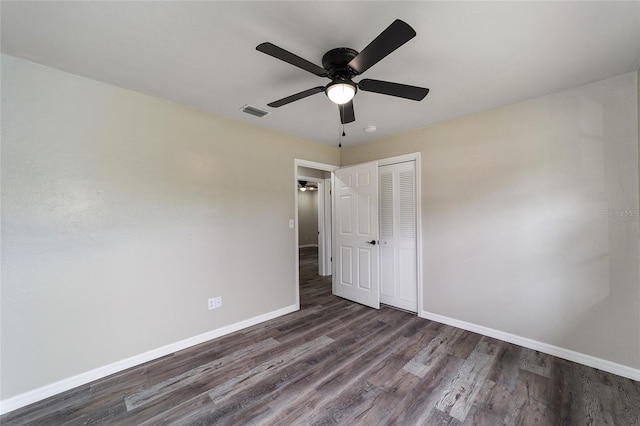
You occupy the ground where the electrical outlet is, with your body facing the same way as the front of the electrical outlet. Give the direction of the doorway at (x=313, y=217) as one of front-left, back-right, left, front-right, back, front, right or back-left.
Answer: left

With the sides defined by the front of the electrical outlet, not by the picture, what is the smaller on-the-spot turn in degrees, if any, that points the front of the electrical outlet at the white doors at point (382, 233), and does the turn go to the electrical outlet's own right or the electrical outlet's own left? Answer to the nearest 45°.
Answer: approximately 45° to the electrical outlet's own left

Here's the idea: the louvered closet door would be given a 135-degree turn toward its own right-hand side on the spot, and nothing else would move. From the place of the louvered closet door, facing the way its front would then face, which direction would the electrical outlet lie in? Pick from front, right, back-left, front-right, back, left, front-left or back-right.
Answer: back-left

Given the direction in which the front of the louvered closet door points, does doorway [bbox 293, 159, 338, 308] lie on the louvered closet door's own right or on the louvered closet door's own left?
on the louvered closet door's own right

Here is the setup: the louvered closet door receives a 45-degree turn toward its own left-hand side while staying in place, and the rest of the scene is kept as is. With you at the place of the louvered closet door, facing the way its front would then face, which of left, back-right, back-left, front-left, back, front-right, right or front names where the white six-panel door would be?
right

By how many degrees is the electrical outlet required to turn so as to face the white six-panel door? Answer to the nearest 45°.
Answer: approximately 45° to its left

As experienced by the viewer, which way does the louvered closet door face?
facing the viewer and to the left of the viewer
